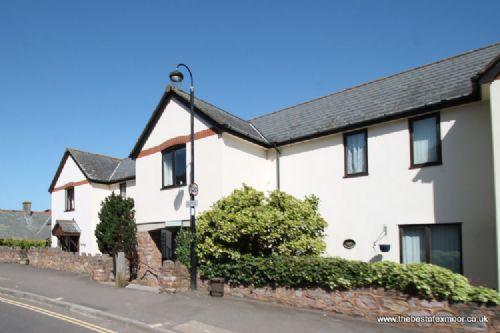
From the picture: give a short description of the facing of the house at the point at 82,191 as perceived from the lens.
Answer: facing the viewer and to the left of the viewer

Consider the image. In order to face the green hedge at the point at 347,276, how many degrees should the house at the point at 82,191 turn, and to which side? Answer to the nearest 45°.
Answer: approximately 45° to its left

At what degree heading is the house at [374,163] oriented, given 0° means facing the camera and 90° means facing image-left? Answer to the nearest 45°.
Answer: approximately 45°

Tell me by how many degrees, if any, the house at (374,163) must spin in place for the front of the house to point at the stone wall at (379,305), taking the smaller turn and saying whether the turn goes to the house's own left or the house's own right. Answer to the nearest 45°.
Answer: approximately 45° to the house's own left

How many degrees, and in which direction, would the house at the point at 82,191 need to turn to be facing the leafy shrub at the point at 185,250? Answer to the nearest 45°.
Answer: approximately 45° to its left
